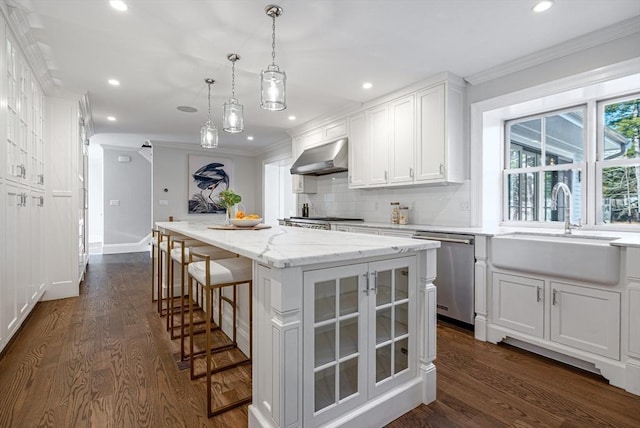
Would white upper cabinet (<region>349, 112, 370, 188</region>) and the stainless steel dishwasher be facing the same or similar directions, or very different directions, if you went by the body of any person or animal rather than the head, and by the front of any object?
same or similar directions

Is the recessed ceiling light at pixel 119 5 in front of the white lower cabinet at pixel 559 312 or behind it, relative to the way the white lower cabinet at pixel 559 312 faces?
in front

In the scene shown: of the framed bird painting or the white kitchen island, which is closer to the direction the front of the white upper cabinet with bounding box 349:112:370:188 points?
the white kitchen island

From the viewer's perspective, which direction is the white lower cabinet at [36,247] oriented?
to the viewer's right

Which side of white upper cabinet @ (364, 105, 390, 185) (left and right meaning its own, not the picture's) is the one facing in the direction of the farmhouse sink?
left

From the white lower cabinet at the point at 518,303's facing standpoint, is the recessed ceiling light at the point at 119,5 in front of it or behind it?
in front

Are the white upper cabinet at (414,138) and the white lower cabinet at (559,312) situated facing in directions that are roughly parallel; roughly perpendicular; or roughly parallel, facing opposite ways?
roughly parallel

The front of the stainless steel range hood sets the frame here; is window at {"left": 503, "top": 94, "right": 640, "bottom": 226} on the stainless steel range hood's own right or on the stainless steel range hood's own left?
on the stainless steel range hood's own left

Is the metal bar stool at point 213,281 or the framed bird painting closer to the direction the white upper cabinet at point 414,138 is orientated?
the metal bar stool

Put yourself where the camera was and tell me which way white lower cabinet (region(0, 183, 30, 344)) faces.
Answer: facing to the right of the viewer

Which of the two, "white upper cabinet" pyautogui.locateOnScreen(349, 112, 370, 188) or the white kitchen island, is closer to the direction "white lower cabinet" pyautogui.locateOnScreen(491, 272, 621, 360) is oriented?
the white kitchen island

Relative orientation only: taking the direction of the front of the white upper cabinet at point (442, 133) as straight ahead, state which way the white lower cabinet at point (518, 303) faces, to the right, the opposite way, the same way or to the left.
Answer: the same way

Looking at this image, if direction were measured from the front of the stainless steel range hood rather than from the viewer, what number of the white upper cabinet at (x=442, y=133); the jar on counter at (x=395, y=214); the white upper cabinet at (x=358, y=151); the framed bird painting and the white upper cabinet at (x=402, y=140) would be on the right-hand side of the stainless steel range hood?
1

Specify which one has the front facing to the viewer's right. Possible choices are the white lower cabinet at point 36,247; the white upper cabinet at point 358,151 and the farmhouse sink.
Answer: the white lower cabinet

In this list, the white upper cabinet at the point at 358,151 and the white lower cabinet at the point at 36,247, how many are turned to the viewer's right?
1
